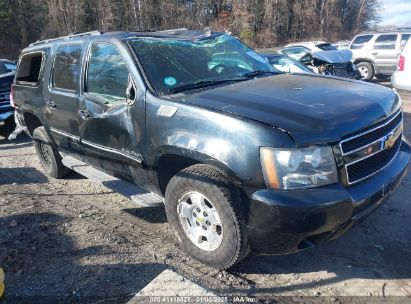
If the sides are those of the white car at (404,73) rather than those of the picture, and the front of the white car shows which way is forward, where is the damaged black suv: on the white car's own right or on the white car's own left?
on the white car's own right

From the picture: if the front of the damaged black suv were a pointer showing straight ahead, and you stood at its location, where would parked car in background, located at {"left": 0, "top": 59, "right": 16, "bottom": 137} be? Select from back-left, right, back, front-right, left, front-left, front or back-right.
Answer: back

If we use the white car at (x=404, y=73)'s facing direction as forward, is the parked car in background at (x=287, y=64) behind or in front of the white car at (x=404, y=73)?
behind

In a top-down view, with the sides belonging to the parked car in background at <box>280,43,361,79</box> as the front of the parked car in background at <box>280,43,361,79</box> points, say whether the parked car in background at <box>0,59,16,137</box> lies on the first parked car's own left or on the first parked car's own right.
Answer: on the first parked car's own right
